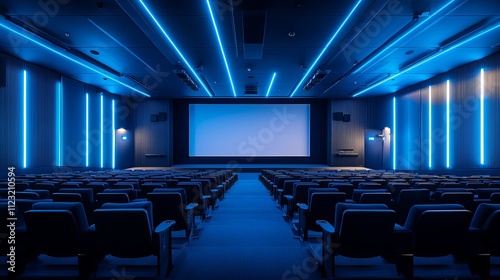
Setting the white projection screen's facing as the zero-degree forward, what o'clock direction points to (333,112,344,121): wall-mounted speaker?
The wall-mounted speaker is roughly at 9 o'clock from the white projection screen.

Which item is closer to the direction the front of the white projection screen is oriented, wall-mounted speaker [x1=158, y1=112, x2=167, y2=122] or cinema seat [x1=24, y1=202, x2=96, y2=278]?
the cinema seat

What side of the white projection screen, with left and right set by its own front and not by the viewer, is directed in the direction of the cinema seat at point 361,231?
front

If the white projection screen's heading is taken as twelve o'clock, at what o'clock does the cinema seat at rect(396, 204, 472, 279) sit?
The cinema seat is roughly at 12 o'clock from the white projection screen.

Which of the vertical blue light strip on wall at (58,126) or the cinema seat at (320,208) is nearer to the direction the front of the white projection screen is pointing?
the cinema seat

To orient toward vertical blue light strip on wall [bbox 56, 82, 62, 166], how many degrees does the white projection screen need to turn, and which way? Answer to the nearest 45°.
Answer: approximately 45° to its right

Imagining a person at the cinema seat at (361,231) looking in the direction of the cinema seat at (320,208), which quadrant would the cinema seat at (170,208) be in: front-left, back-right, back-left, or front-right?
front-left

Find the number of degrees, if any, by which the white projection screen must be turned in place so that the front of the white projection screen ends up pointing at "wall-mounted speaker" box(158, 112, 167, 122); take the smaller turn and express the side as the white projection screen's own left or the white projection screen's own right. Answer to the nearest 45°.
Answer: approximately 90° to the white projection screen's own right

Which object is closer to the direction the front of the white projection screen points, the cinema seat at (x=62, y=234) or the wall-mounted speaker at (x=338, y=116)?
the cinema seat

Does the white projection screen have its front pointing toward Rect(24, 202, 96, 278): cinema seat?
yes

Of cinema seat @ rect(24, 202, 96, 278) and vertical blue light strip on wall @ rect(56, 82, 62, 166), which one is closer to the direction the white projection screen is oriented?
the cinema seat

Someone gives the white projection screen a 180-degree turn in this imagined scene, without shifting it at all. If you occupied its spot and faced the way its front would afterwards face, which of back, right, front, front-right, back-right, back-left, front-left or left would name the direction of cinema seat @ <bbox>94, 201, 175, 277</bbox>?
back

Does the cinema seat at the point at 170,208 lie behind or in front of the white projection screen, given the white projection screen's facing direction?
in front

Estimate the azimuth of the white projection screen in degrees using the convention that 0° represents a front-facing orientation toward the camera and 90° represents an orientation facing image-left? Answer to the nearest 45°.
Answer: approximately 0°

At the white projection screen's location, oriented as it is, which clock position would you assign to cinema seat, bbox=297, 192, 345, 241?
The cinema seat is roughly at 12 o'clock from the white projection screen.

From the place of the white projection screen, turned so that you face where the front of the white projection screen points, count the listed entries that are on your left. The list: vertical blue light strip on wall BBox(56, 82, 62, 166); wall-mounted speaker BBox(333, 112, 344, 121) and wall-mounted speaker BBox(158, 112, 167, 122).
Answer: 1
